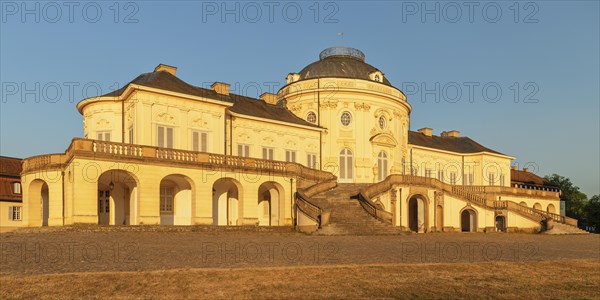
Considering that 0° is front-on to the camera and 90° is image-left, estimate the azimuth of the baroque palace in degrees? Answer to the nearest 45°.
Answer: approximately 315°
